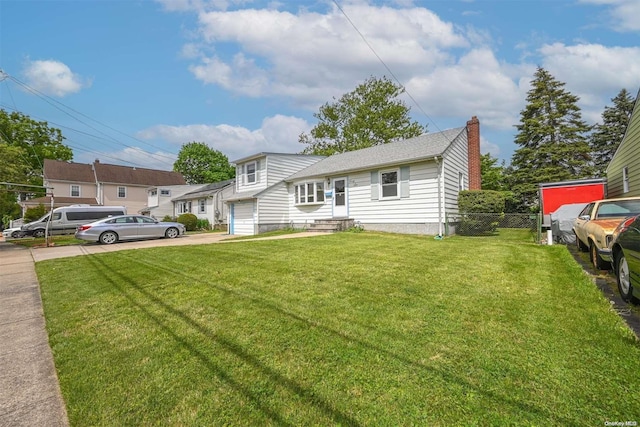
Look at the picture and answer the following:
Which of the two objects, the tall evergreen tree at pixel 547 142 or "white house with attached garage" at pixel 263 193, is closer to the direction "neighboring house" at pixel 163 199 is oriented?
the white house with attached garage

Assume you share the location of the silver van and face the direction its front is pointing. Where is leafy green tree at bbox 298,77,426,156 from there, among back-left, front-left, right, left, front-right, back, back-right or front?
back

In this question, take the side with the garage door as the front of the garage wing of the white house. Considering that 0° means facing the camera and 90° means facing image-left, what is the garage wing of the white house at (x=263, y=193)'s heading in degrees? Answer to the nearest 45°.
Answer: approximately 45°

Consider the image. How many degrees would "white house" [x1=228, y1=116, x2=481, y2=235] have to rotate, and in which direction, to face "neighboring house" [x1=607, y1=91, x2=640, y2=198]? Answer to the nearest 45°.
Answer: approximately 135° to its left

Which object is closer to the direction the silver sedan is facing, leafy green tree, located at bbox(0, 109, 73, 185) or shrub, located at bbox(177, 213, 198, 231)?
the shrub

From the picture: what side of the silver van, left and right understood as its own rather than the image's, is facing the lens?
left

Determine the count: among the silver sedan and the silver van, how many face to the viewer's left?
1

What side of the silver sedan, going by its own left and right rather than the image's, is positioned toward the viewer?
right

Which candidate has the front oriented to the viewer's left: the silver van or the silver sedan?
the silver van

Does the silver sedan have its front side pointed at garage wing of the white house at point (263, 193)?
yes

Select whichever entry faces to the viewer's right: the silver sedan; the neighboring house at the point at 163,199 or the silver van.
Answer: the silver sedan

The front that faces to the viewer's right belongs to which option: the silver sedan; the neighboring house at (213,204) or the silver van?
the silver sedan

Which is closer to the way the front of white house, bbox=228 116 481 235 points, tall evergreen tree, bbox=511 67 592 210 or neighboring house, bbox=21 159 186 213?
the neighboring house
